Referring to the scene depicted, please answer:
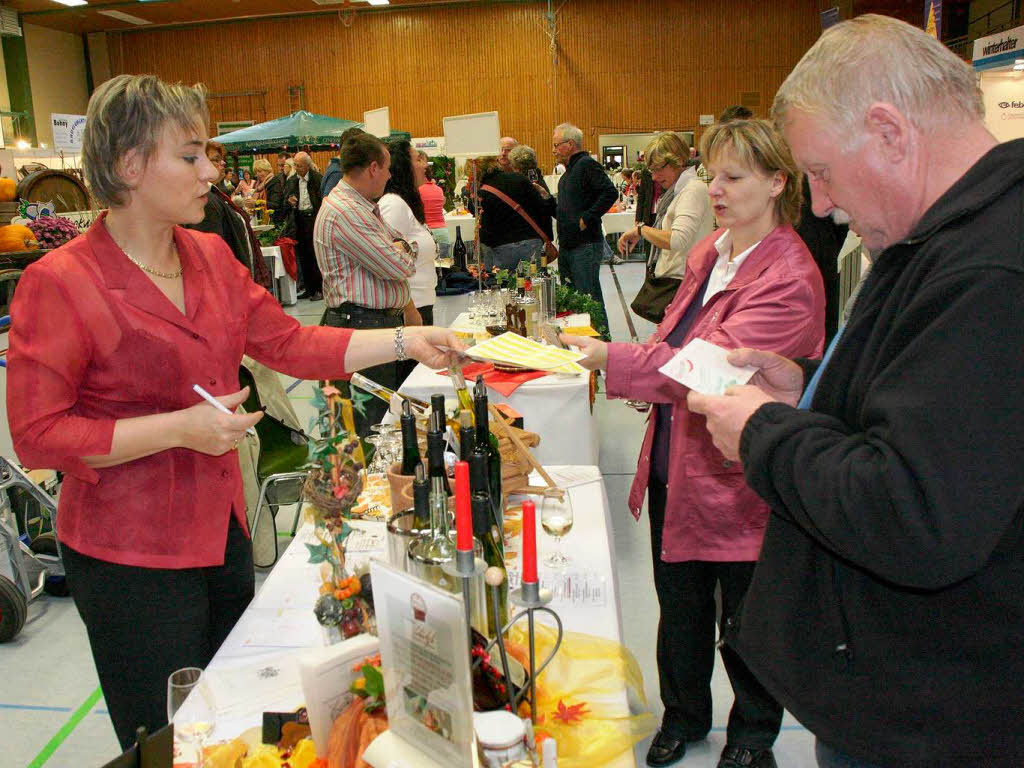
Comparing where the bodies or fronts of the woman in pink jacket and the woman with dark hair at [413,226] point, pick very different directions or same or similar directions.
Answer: very different directions

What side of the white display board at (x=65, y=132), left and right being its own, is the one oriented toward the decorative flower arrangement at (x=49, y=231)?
front

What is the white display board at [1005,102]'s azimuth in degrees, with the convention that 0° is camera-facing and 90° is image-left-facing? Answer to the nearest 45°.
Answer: approximately 0°

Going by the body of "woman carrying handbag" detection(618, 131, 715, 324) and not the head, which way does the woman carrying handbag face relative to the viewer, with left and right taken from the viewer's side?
facing to the left of the viewer

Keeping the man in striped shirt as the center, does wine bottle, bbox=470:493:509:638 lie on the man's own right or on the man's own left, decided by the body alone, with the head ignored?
on the man's own right

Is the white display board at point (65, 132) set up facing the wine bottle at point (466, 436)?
yes

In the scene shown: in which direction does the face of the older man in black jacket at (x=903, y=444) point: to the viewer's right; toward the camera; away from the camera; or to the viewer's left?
to the viewer's left

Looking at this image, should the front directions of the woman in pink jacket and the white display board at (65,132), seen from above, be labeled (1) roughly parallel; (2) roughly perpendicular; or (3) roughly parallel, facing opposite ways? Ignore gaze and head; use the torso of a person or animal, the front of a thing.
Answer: roughly perpendicular

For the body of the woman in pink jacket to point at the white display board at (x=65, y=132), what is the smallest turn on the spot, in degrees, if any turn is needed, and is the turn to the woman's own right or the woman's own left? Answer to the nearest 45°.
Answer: approximately 90° to the woman's own right

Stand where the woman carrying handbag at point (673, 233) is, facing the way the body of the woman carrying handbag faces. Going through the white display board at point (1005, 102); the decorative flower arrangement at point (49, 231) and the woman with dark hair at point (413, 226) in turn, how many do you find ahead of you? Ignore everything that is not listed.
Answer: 2

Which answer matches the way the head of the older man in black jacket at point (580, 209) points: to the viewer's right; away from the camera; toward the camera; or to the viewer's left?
to the viewer's left

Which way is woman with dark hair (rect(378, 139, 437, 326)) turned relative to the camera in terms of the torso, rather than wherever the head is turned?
to the viewer's right

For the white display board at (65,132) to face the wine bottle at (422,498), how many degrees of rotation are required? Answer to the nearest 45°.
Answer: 0° — it already faces it

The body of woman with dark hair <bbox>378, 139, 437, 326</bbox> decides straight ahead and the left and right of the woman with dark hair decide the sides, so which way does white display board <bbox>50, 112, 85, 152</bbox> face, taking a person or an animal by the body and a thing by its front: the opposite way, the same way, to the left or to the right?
to the right
